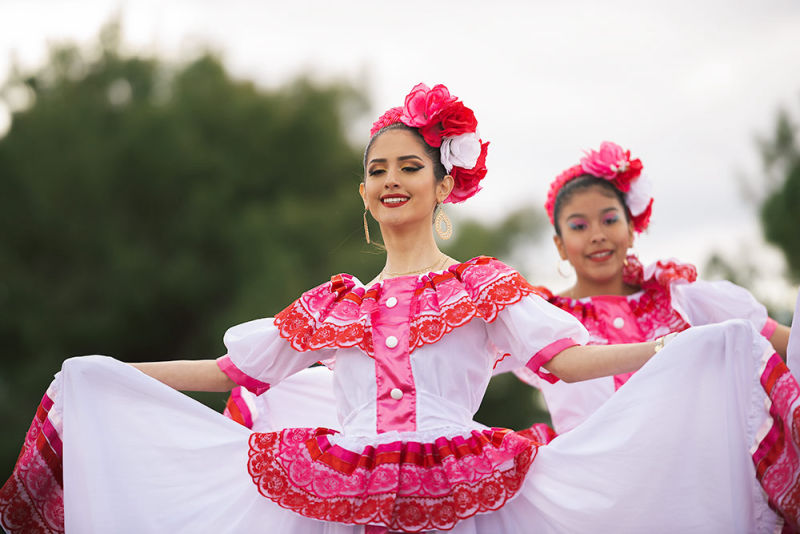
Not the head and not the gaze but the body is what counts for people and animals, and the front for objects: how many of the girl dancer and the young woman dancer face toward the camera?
2

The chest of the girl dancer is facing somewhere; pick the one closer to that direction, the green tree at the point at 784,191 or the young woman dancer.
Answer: the young woman dancer

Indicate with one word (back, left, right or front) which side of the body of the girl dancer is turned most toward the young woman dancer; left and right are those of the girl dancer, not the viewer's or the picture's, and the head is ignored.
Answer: front

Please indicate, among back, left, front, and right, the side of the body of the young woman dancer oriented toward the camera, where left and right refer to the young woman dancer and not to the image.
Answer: front

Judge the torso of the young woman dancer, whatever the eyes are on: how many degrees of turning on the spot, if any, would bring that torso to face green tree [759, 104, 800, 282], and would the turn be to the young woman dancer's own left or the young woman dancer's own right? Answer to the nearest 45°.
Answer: approximately 135° to the young woman dancer's own left

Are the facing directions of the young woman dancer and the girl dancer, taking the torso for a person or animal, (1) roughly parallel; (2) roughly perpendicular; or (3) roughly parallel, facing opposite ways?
roughly parallel

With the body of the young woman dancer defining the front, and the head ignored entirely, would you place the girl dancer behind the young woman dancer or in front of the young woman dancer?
behind

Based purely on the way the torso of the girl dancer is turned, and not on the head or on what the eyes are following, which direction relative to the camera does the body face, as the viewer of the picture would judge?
toward the camera
